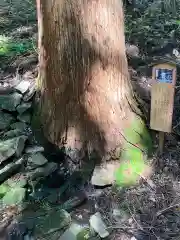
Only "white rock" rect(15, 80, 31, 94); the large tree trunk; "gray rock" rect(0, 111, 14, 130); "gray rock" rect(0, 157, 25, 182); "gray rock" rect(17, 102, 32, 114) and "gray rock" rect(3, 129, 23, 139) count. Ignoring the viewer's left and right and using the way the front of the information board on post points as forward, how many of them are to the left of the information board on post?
0

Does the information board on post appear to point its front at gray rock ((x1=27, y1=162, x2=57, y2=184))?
no

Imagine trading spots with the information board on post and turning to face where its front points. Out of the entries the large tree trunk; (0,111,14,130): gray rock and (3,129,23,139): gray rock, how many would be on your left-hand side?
0

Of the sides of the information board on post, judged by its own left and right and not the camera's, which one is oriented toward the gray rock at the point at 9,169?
right

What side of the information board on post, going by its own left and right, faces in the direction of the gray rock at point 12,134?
right

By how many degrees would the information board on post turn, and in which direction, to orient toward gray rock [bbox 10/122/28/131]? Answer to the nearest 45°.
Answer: approximately 90° to its right

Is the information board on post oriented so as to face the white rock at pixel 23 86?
no

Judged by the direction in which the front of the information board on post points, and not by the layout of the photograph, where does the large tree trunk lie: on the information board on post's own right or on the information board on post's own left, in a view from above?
on the information board on post's own right

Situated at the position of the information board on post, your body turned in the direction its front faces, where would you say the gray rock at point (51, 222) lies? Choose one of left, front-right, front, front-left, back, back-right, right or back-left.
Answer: front-right

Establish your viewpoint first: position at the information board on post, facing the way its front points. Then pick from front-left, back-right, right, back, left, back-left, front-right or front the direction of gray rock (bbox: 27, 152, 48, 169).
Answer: right

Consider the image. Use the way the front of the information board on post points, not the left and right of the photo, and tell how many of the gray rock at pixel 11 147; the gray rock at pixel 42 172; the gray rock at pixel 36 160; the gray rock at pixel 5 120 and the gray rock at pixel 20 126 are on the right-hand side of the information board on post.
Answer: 5

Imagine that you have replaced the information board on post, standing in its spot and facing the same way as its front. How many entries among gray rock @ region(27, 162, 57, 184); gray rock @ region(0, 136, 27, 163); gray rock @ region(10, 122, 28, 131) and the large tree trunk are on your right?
4

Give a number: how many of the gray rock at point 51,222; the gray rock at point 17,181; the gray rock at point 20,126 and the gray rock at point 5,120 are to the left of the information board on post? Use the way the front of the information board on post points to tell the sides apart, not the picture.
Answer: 0

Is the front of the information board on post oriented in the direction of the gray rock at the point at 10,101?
no

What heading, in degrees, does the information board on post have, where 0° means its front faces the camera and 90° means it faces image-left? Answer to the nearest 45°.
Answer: approximately 0°
